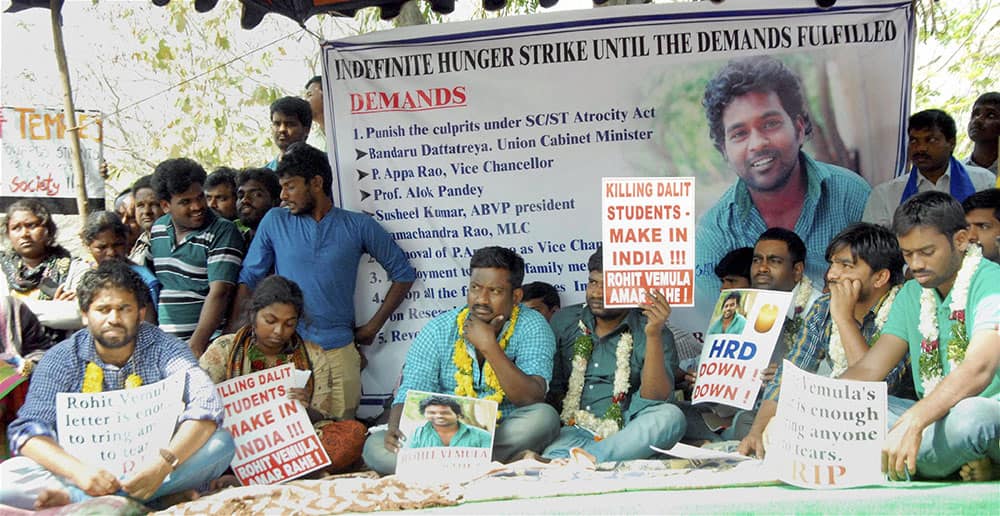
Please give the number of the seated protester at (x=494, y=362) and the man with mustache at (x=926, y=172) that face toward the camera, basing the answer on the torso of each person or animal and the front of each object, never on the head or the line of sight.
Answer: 2

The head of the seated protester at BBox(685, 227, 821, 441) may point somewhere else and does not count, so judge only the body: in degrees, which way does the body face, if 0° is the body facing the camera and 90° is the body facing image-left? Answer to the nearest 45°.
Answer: approximately 45°

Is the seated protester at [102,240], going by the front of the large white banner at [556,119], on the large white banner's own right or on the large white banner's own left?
on the large white banner's own right

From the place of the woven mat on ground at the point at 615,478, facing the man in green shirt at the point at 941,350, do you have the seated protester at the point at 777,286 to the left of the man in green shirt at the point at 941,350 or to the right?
left

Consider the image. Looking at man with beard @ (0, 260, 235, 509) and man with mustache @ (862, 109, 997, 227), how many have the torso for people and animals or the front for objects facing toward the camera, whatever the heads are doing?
2

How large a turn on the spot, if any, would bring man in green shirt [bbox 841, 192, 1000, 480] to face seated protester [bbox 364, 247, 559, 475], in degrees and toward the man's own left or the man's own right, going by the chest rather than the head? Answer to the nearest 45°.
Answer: approximately 45° to the man's own right

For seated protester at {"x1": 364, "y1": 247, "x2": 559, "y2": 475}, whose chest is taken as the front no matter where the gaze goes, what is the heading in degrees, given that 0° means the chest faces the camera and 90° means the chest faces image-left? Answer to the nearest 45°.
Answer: approximately 0°

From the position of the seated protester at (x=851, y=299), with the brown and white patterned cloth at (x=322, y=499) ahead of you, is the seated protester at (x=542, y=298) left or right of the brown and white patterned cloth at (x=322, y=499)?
right

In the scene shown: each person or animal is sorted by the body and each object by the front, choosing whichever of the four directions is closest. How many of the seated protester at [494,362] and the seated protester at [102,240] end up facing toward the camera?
2
